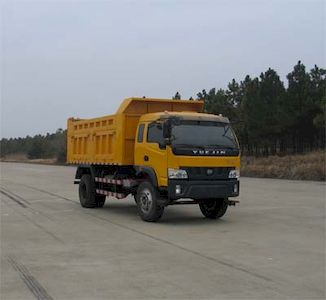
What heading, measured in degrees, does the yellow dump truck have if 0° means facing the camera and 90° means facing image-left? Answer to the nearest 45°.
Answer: approximately 315°
